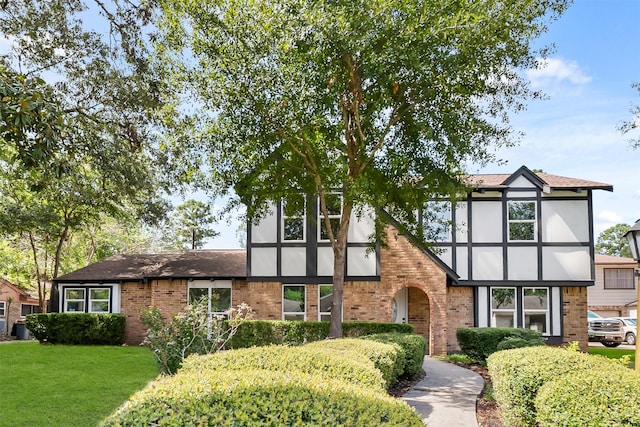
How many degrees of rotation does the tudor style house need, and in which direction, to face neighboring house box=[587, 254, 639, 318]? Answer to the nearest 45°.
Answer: approximately 135° to its left

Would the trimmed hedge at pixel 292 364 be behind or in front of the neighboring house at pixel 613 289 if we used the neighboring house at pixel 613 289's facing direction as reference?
in front

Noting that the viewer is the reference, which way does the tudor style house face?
facing the viewer

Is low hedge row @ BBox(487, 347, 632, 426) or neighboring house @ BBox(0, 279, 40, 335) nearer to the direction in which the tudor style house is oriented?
the low hedge row

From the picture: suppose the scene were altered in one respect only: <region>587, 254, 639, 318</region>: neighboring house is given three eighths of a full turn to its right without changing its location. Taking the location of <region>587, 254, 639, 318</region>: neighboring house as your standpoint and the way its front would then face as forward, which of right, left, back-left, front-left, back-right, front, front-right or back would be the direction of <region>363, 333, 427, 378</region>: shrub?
back-left

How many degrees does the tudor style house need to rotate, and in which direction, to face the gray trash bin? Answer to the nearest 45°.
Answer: approximately 135° to its right

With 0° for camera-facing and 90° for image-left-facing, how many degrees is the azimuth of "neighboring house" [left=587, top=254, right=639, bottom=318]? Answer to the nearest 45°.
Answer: approximately 0°

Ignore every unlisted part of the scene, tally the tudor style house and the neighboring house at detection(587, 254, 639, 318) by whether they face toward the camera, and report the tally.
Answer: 2

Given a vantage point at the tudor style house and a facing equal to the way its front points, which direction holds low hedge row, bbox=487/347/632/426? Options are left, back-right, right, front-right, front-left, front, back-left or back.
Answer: front

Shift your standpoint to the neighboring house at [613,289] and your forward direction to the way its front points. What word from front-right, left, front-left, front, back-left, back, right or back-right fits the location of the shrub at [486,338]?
front
